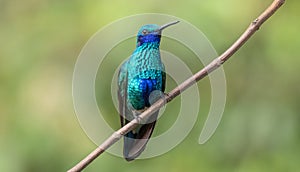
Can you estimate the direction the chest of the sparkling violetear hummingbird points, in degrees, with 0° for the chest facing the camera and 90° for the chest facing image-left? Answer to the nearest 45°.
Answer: approximately 315°
